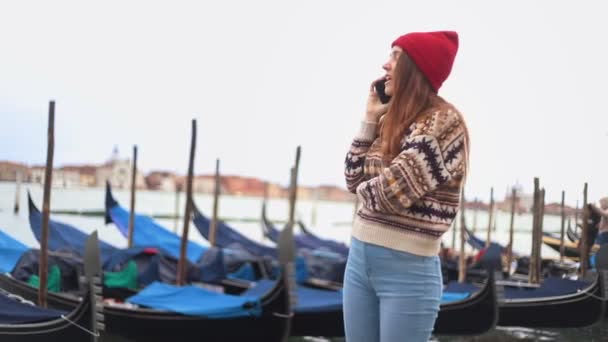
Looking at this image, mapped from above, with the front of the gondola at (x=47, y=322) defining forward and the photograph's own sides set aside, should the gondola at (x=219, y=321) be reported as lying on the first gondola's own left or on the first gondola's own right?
on the first gondola's own left

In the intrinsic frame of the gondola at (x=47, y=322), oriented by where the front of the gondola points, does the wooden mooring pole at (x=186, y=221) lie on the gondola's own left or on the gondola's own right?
on the gondola's own left

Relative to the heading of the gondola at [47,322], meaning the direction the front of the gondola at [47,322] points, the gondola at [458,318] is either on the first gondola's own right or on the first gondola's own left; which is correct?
on the first gondola's own left

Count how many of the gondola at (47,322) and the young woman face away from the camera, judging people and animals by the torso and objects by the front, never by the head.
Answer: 0

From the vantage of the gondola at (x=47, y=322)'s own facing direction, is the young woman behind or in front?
in front

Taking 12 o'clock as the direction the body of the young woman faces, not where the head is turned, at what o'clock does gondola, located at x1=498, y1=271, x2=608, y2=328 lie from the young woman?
The gondola is roughly at 5 o'clock from the young woman.

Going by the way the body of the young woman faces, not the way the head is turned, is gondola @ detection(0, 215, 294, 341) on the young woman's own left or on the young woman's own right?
on the young woman's own right

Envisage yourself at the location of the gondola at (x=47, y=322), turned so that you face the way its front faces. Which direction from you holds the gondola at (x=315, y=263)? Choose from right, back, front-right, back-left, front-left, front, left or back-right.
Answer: left

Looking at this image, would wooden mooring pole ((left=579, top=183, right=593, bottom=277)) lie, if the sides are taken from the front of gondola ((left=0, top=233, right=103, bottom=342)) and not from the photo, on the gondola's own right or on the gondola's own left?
on the gondola's own left

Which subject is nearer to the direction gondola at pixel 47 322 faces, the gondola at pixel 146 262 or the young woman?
the young woman

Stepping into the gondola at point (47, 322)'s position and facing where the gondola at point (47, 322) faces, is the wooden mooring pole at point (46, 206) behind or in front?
behind
